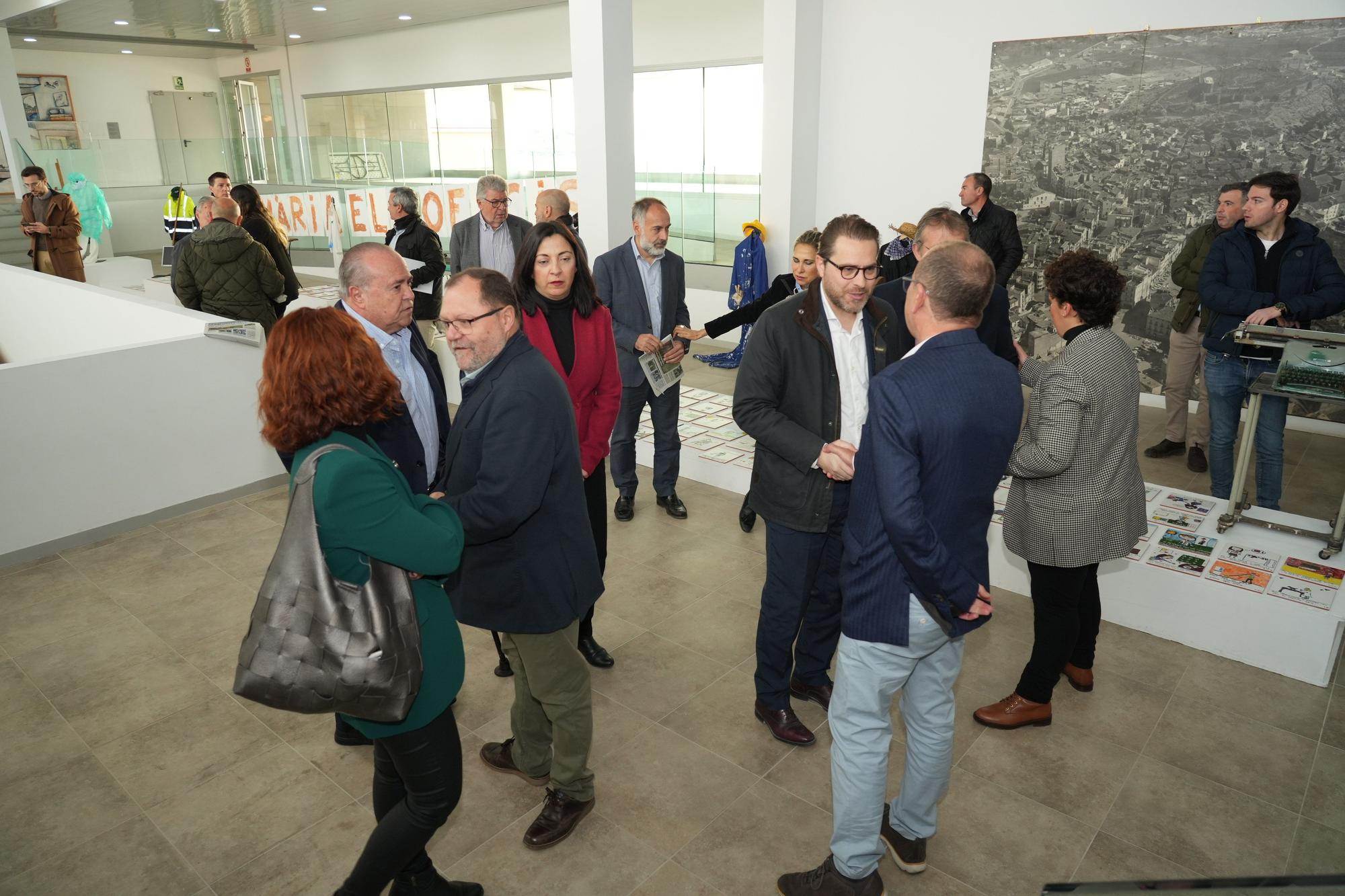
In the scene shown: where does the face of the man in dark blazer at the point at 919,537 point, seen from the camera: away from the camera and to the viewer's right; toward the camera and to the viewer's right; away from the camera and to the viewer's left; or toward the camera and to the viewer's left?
away from the camera and to the viewer's left

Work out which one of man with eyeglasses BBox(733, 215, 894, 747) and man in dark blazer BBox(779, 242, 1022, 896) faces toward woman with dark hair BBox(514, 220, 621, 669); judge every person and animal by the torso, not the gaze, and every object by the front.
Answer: the man in dark blazer

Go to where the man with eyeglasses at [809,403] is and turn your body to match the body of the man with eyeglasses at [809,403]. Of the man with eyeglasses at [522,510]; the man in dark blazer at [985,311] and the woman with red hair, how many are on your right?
2

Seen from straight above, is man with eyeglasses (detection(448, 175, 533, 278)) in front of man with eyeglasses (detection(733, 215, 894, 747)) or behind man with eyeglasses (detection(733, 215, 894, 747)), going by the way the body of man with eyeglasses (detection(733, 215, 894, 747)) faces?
behind

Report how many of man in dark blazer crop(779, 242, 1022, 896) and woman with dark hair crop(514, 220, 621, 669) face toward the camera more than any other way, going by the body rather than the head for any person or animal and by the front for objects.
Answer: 1

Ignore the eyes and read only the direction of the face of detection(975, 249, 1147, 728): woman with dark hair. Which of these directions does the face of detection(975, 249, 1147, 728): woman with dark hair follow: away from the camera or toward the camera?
away from the camera

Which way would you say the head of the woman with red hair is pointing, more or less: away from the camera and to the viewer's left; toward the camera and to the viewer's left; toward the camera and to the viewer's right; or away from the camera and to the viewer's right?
away from the camera and to the viewer's right

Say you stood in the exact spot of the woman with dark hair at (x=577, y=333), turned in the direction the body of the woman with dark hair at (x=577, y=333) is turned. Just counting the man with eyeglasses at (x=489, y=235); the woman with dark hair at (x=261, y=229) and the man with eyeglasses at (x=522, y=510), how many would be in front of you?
1

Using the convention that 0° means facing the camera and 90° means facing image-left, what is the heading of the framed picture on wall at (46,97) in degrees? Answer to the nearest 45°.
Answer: approximately 0°

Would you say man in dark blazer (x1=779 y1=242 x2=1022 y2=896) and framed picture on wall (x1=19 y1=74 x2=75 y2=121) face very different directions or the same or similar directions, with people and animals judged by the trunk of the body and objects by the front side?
very different directions

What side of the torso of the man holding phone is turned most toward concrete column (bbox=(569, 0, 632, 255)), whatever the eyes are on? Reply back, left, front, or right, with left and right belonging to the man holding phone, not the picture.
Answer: left
